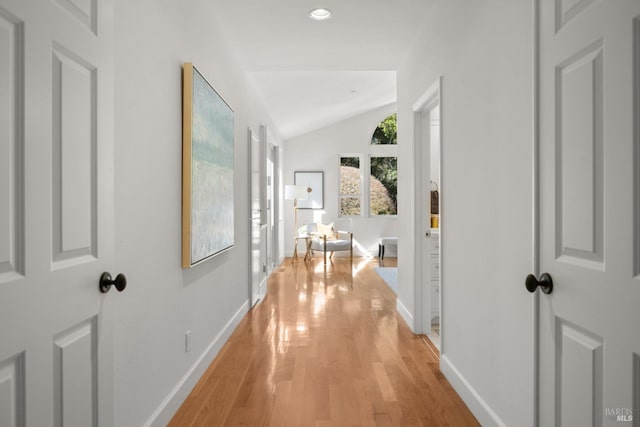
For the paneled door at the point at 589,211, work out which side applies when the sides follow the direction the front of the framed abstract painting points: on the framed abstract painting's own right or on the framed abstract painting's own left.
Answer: on the framed abstract painting's own right

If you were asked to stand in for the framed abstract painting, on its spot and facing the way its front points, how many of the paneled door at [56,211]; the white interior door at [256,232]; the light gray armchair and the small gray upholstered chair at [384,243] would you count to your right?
1

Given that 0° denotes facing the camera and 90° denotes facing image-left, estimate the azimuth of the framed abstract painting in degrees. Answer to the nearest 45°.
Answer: approximately 270°

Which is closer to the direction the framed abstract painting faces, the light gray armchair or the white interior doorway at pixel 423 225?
the white interior doorway

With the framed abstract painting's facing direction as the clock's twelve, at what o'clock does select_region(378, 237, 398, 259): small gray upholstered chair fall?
The small gray upholstered chair is roughly at 10 o'clock from the framed abstract painting.

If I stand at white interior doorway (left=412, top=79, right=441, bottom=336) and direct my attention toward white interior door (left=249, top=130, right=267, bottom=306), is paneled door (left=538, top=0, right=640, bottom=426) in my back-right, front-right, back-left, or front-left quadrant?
back-left

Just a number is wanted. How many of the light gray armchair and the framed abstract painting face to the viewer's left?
0

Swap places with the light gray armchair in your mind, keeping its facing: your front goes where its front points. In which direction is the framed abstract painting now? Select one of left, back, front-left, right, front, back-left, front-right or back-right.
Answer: front-right

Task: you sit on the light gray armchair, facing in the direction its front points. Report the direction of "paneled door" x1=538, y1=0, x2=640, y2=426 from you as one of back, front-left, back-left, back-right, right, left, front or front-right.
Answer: front-right

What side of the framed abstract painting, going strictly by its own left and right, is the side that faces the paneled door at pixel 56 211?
right

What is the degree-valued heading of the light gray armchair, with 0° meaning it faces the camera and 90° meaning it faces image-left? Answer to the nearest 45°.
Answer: approximately 315°
